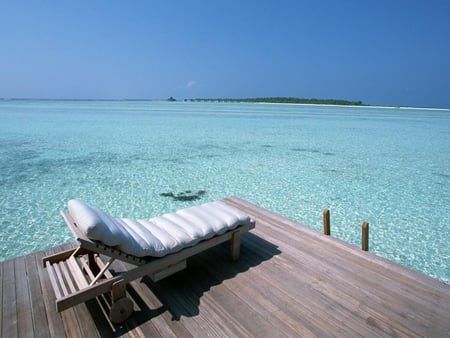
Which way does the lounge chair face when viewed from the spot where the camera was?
facing away from the viewer and to the right of the viewer
